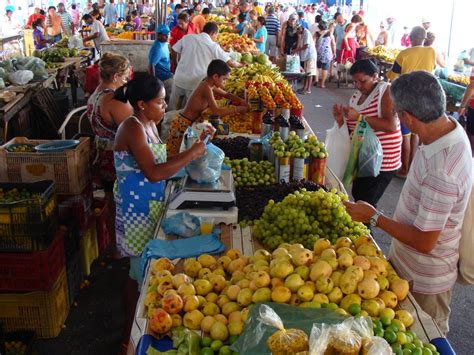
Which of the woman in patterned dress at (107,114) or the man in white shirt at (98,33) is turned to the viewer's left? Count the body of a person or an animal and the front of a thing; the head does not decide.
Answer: the man in white shirt

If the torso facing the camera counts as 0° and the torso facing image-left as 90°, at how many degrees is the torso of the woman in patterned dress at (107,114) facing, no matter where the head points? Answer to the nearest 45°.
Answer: approximately 225°

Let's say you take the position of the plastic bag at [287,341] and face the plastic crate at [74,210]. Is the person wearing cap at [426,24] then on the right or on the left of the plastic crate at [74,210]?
right

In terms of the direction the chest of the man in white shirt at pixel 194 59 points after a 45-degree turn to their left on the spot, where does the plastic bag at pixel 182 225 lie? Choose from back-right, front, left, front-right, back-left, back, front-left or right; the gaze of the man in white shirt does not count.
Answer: back

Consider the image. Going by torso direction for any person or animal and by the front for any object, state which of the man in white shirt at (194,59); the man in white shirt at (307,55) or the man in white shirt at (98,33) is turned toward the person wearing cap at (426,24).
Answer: the man in white shirt at (194,59)

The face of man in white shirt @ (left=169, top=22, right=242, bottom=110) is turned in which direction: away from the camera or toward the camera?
away from the camera

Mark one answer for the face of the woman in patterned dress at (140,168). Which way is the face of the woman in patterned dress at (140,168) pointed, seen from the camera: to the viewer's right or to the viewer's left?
to the viewer's right
